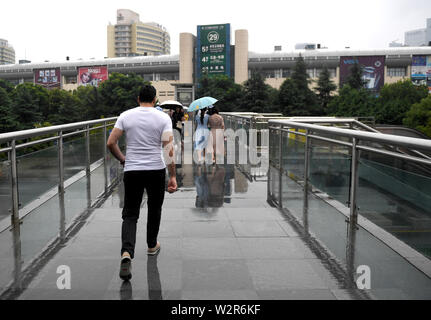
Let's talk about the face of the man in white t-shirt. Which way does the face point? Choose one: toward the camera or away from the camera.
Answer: away from the camera

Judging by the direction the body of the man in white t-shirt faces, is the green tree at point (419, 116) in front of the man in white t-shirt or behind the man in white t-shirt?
in front

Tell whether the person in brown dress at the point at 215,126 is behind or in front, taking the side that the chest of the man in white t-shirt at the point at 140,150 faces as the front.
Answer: in front

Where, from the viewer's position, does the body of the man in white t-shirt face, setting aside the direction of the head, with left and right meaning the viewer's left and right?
facing away from the viewer

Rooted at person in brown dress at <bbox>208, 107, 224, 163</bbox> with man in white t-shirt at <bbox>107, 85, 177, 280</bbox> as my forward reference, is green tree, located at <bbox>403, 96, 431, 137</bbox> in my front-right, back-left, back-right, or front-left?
back-left
